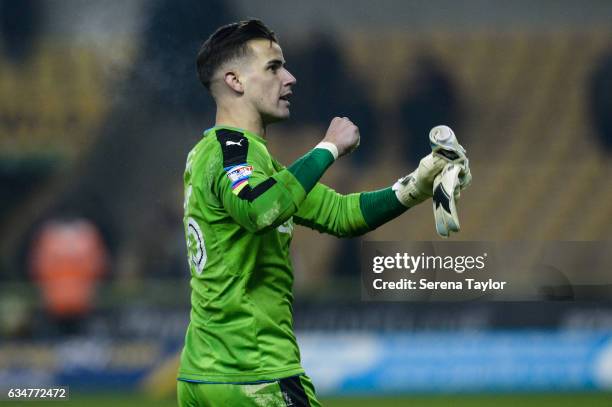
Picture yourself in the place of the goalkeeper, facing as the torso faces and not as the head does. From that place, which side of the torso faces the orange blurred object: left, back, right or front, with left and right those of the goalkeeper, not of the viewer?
left

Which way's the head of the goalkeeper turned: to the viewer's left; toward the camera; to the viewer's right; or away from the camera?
to the viewer's right

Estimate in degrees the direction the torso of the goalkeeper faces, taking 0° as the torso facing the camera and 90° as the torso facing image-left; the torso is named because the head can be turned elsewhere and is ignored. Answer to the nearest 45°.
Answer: approximately 270°
